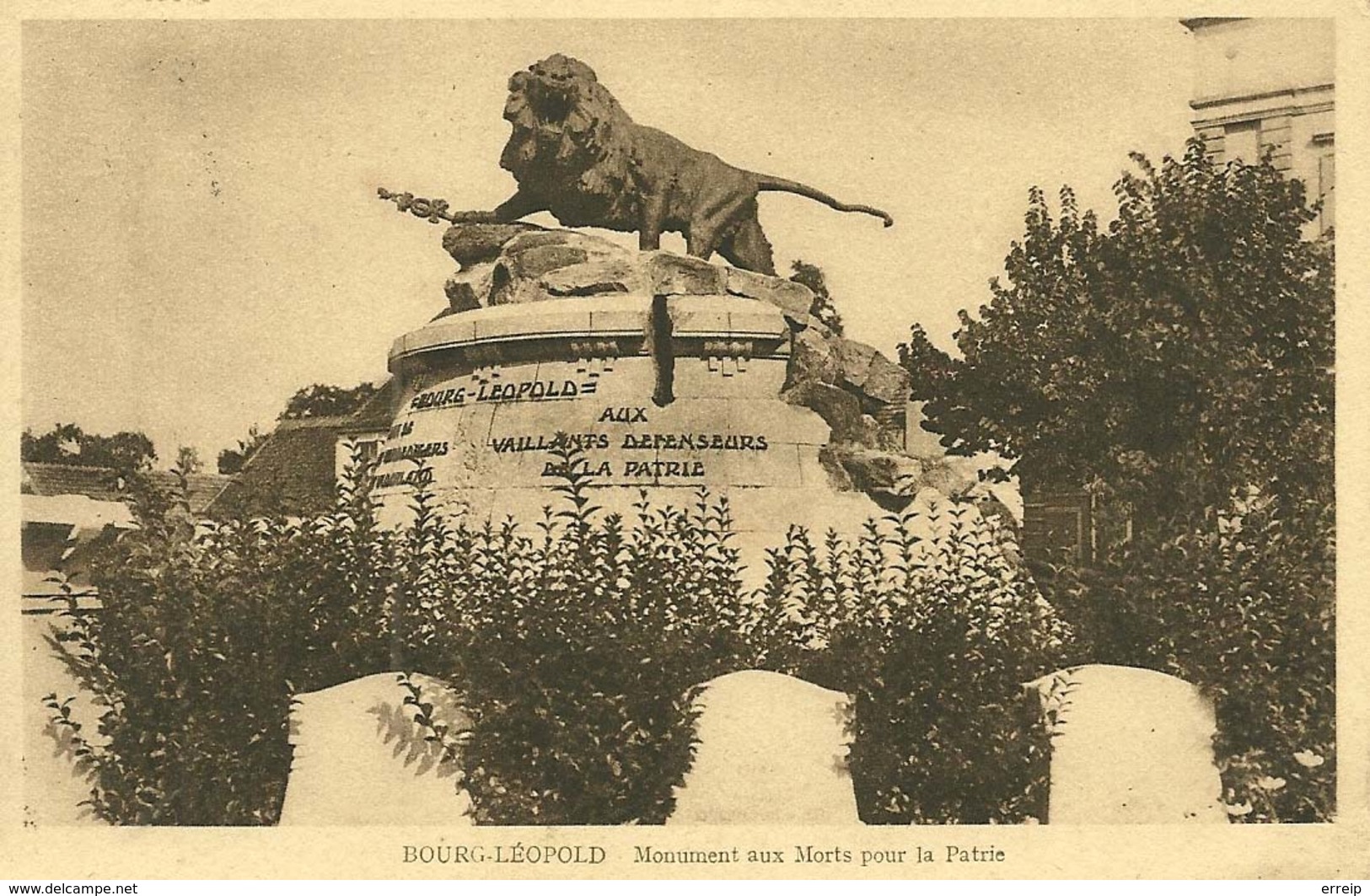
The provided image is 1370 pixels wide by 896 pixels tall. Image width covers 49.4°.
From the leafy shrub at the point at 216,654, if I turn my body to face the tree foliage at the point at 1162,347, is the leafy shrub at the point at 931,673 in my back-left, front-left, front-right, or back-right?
front-right

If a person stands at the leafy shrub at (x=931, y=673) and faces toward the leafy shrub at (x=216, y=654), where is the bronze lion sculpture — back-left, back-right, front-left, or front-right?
front-right

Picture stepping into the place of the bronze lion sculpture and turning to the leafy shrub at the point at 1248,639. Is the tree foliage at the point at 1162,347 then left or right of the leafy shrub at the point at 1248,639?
left

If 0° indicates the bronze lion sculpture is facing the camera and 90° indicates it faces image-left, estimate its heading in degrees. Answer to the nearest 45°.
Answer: approximately 45°

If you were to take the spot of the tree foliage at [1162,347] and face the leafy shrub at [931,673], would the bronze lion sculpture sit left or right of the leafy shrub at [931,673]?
right

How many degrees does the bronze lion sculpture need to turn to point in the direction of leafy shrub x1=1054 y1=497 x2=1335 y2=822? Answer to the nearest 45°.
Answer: approximately 90° to its left

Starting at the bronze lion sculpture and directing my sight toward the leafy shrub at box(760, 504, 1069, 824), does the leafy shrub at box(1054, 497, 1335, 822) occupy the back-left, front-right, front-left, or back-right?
front-left

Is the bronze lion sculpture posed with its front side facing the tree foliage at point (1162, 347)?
no

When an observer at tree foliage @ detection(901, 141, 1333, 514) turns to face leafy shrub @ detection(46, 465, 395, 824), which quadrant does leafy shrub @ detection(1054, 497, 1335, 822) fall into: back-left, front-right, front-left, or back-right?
front-left
